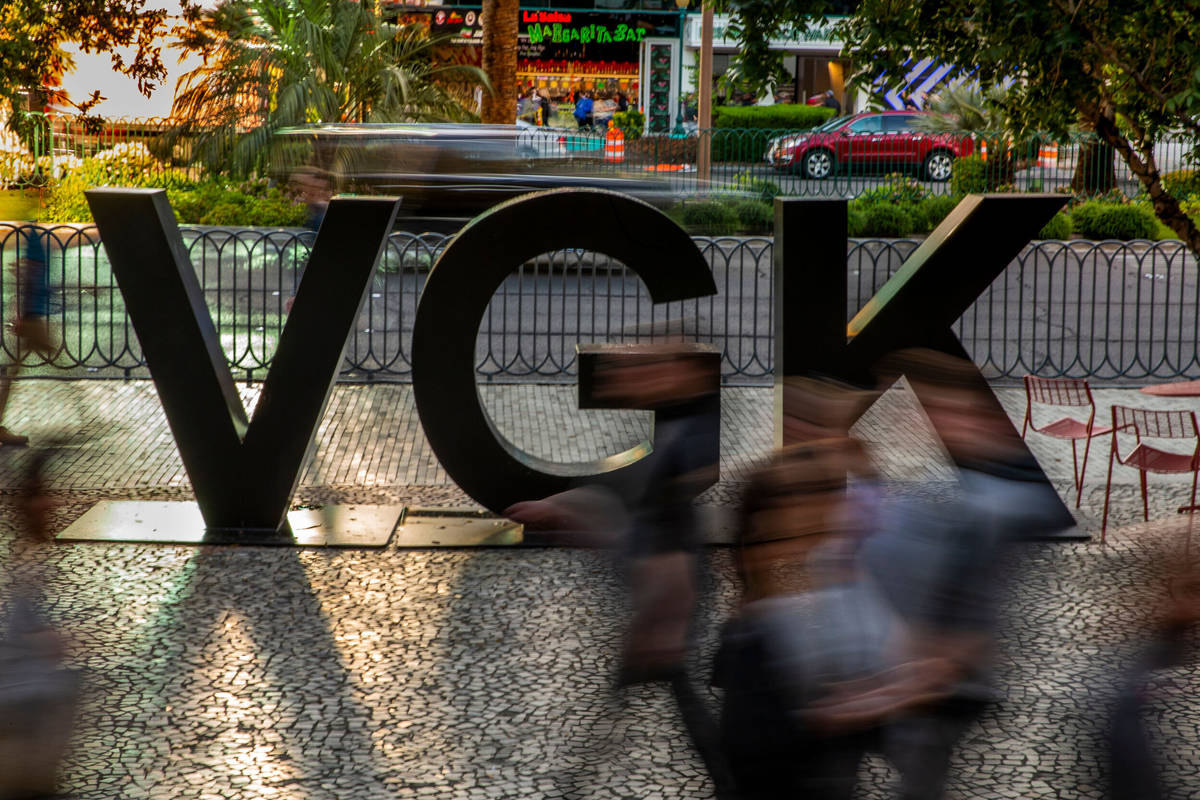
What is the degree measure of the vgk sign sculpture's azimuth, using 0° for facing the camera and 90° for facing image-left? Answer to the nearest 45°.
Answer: approximately 0°

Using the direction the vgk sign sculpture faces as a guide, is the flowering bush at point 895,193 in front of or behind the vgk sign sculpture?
behind

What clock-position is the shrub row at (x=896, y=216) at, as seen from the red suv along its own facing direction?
The shrub row is roughly at 9 o'clock from the red suv.

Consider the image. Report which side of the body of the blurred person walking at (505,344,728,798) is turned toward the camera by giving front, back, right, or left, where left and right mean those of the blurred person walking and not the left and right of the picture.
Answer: left

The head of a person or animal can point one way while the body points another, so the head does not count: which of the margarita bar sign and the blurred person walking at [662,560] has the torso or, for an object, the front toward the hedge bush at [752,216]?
the margarita bar sign
